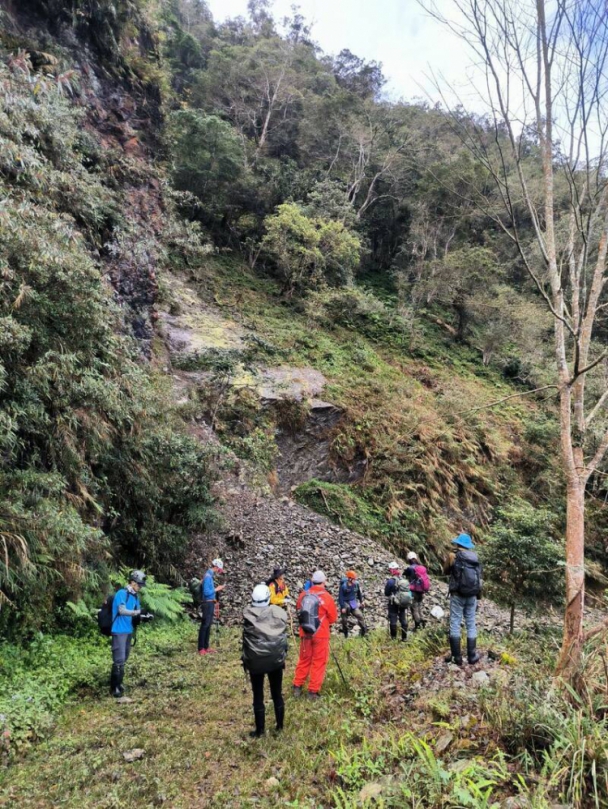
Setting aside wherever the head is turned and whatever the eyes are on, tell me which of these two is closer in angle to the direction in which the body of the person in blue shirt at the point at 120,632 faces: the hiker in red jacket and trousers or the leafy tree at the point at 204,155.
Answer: the hiker in red jacket and trousers

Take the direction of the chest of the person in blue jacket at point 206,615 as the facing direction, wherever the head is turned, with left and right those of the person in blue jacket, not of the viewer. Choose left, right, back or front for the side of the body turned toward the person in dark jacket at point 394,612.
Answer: front

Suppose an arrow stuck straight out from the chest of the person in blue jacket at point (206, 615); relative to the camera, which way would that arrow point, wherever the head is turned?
to the viewer's right

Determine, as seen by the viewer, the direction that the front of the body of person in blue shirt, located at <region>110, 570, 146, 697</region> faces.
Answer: to the viewer's right

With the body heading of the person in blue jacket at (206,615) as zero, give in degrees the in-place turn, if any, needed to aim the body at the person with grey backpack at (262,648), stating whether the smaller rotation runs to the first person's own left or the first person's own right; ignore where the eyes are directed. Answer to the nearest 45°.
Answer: approximately 90° to the first person's own right

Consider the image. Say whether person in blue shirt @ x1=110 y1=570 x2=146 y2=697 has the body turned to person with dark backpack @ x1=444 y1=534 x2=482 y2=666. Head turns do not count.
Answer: yes

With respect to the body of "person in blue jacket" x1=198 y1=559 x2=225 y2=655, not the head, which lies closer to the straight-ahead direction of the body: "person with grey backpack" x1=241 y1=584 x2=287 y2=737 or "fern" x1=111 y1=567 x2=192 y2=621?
the person with grey backpack

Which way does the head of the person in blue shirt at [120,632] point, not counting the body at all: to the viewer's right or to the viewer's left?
to the viewer's right

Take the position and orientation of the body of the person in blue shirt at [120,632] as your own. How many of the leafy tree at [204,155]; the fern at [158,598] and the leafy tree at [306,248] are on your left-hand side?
3

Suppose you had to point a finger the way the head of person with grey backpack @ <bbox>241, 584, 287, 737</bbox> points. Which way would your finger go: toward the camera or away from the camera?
away from the camera

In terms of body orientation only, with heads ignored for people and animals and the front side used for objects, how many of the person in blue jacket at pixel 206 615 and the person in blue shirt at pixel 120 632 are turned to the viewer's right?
2

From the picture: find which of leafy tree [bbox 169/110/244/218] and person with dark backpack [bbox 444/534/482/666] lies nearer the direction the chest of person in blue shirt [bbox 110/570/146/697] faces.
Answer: the person with dark backpack
